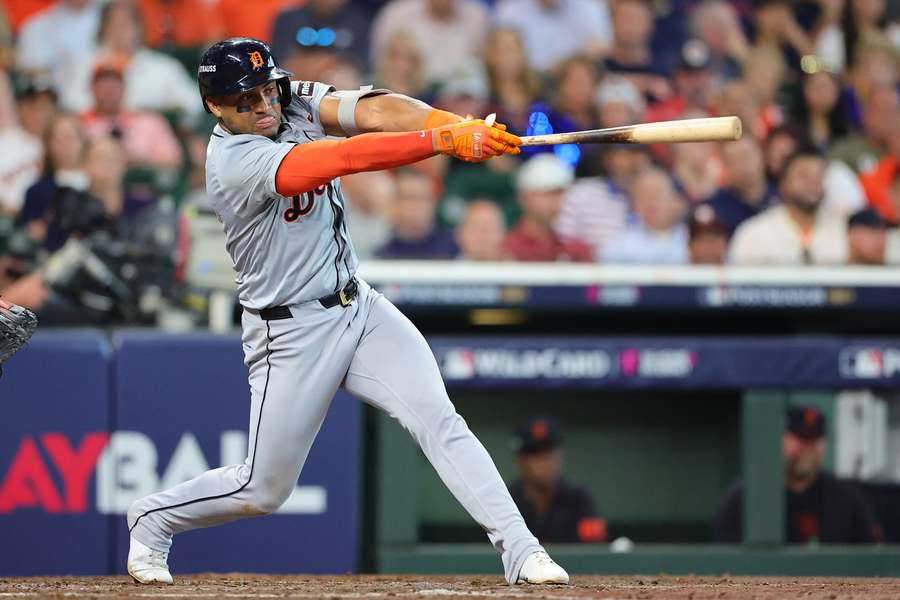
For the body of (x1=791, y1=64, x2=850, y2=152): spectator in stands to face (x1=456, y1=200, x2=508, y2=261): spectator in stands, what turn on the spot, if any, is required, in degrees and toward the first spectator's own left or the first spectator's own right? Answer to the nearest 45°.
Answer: approximately 45° to the first spectator's own right

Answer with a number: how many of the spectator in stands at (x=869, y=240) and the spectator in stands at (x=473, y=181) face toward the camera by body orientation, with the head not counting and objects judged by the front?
2

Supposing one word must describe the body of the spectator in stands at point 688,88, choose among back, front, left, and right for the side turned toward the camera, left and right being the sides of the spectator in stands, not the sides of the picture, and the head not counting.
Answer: front

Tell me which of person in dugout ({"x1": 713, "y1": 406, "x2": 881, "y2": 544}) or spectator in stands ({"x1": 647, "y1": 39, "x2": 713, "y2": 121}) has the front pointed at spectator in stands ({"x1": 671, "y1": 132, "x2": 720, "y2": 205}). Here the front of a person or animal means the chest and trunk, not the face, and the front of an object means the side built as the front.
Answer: spectator in stands ({"x1": 647, "y1": 39, "x2": 713, "y2": 121})

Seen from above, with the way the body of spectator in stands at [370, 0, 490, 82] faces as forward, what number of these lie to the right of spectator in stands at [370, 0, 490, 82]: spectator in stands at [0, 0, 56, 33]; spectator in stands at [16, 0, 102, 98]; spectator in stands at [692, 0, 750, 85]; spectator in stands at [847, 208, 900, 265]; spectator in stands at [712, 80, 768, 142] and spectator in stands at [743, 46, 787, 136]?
2

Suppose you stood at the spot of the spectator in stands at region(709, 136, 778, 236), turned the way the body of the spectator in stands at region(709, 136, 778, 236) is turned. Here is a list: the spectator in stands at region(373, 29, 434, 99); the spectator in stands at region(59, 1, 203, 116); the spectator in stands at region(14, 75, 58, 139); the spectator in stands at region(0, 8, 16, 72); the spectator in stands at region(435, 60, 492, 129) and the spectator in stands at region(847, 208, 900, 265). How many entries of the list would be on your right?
5

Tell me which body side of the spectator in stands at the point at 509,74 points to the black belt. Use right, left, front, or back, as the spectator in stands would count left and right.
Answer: front

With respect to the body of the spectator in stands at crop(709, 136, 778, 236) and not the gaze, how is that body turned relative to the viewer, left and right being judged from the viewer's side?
facing the viewer

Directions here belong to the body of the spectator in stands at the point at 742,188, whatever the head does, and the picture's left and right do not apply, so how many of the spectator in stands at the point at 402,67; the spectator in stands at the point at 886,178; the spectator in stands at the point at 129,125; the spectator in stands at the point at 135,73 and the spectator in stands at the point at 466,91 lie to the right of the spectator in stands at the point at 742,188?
4

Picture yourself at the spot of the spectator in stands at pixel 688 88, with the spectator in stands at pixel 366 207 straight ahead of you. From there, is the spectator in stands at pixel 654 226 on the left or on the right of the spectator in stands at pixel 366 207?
left
